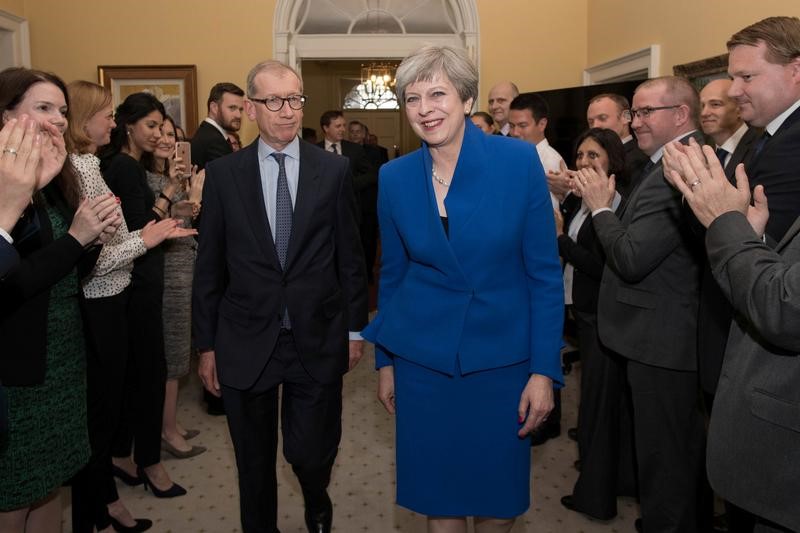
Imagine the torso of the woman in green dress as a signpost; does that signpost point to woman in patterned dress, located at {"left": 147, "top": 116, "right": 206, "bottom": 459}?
no

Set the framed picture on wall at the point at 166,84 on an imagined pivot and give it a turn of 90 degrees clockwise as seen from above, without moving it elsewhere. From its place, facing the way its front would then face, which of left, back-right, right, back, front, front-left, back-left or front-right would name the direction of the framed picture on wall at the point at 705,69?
back-left

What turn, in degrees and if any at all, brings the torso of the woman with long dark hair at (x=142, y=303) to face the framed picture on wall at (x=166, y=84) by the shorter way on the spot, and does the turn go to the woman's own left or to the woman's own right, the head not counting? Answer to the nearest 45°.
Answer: approximately 90° to the woman's own left

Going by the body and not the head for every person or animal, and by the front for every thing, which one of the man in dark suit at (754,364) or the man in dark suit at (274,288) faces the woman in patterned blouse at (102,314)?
the man in dark suit at (754,364)

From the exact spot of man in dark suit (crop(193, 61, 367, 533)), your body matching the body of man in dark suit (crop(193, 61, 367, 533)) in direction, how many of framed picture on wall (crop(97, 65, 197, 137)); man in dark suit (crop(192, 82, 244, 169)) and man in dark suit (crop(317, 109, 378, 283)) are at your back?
3

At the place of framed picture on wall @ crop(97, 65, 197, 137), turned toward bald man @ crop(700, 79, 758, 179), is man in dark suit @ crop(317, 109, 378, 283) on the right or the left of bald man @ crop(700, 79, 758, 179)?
left

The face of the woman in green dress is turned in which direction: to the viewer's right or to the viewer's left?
to the viewer's right

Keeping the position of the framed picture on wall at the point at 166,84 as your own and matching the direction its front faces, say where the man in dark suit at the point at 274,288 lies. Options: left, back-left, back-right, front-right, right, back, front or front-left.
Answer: front

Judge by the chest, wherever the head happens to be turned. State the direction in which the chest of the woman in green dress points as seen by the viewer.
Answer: to the viewer's right

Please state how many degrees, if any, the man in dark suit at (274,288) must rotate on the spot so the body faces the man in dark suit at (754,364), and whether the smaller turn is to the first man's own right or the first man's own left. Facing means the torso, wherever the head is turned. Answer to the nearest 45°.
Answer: approximately 45° to the first man's own left

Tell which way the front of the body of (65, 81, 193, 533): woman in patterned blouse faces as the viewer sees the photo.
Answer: to the viewer's right

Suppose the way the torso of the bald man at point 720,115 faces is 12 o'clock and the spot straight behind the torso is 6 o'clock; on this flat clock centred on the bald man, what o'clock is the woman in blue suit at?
The woman in blue suit is roughly at 11 o'clock from the bald man.

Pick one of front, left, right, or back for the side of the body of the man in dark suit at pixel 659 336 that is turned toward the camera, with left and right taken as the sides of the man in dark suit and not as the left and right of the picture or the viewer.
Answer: left

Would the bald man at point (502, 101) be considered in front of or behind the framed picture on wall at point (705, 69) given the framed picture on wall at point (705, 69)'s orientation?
in front

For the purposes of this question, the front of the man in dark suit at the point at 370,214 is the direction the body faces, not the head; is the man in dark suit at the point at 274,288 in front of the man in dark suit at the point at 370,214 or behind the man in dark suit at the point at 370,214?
in front

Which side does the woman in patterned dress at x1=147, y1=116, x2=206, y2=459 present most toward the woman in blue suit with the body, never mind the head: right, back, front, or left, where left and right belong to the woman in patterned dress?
front

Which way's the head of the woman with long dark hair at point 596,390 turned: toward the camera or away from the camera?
toward the camera
